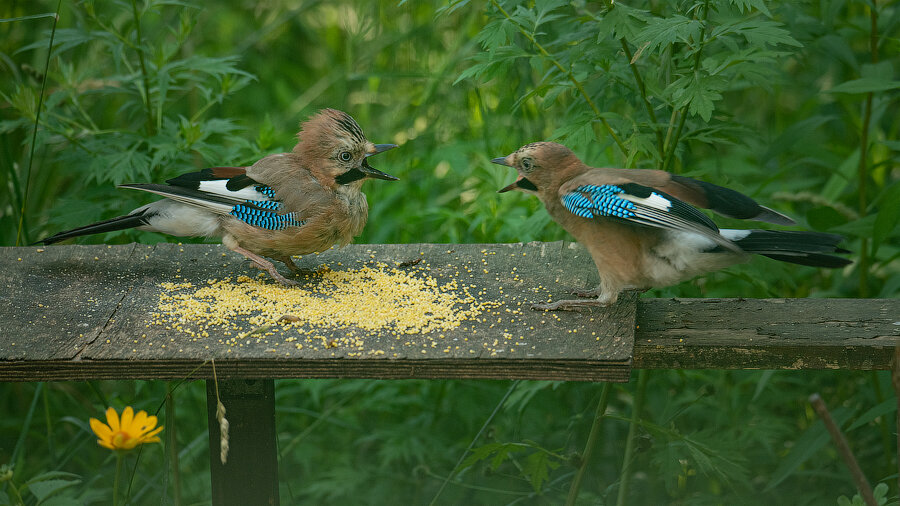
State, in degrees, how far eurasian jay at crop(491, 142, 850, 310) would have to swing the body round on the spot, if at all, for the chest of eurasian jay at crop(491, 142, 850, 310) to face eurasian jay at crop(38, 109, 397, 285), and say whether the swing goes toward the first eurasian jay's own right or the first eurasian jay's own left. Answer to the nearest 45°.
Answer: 0° — it already faces it

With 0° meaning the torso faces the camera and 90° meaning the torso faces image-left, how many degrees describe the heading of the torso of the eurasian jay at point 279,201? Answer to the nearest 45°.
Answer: approximately 270°

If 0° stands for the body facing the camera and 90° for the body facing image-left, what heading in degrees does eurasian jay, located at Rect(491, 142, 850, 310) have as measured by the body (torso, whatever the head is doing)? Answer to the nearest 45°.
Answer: approximately 90°

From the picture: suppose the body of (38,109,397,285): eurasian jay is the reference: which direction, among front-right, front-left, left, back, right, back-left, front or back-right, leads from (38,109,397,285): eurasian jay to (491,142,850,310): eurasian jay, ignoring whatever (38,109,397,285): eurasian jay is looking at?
front-right

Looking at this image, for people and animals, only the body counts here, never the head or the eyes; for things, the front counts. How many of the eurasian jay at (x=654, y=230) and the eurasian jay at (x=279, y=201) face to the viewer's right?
1

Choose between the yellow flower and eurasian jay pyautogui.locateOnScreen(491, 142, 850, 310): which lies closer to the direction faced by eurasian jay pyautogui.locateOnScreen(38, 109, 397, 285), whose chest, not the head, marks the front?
the eurasian jay

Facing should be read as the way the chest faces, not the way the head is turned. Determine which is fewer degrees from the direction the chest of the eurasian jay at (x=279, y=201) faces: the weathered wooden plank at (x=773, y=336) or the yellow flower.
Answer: the weathered wooden plank

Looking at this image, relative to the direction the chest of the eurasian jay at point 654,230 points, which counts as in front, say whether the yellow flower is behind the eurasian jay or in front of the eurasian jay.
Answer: in front

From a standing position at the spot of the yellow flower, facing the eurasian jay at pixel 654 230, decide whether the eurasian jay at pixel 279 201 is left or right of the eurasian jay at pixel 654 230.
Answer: left

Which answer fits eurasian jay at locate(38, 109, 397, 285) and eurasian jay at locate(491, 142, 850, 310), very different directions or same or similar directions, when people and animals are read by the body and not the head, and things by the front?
very different directions
